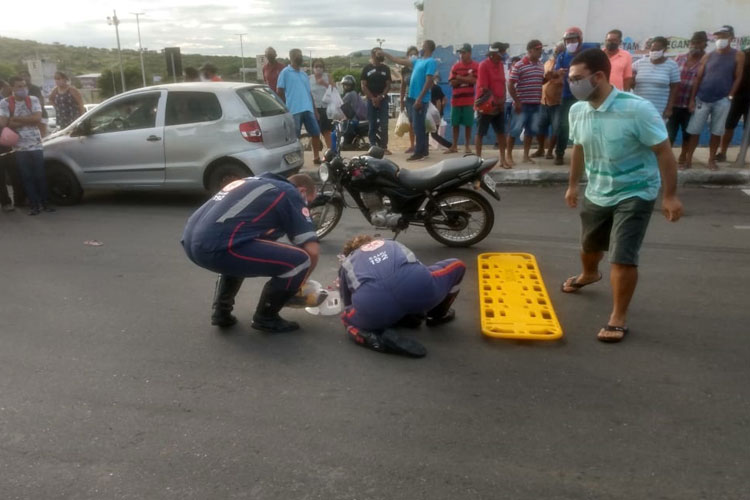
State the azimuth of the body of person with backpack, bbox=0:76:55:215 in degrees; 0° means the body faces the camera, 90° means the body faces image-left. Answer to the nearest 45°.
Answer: approximately 0°

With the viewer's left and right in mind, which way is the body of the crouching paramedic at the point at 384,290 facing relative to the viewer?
facing away from the viewer and to the left of the viewer

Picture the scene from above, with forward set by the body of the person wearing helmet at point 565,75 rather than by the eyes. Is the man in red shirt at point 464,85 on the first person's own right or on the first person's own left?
on the first person's own right

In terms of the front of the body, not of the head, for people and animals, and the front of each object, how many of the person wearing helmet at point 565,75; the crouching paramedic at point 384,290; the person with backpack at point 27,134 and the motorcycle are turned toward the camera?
2

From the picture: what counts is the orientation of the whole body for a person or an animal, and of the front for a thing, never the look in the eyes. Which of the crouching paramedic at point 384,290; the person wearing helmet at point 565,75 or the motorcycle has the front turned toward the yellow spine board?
the person wearing helmet

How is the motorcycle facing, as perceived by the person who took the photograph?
facing to the left of the viewer

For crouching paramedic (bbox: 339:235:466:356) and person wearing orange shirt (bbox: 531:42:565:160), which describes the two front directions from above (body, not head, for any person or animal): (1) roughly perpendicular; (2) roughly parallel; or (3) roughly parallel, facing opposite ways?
roughly perpendicular
